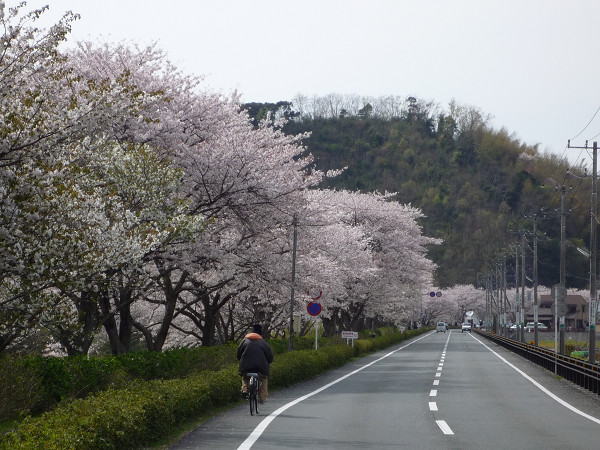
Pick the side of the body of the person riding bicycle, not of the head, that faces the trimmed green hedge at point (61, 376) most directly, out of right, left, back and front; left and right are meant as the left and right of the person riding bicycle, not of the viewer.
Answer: left

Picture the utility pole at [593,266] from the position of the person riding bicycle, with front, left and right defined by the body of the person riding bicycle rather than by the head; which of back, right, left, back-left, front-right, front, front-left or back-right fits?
front-right

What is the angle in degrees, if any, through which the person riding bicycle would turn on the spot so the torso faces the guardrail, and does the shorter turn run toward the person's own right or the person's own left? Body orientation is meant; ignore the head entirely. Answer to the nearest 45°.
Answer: approximately 45° to the person's own right

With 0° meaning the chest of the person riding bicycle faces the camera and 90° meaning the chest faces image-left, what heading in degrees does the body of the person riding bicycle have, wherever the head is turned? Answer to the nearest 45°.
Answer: approximately 180°
